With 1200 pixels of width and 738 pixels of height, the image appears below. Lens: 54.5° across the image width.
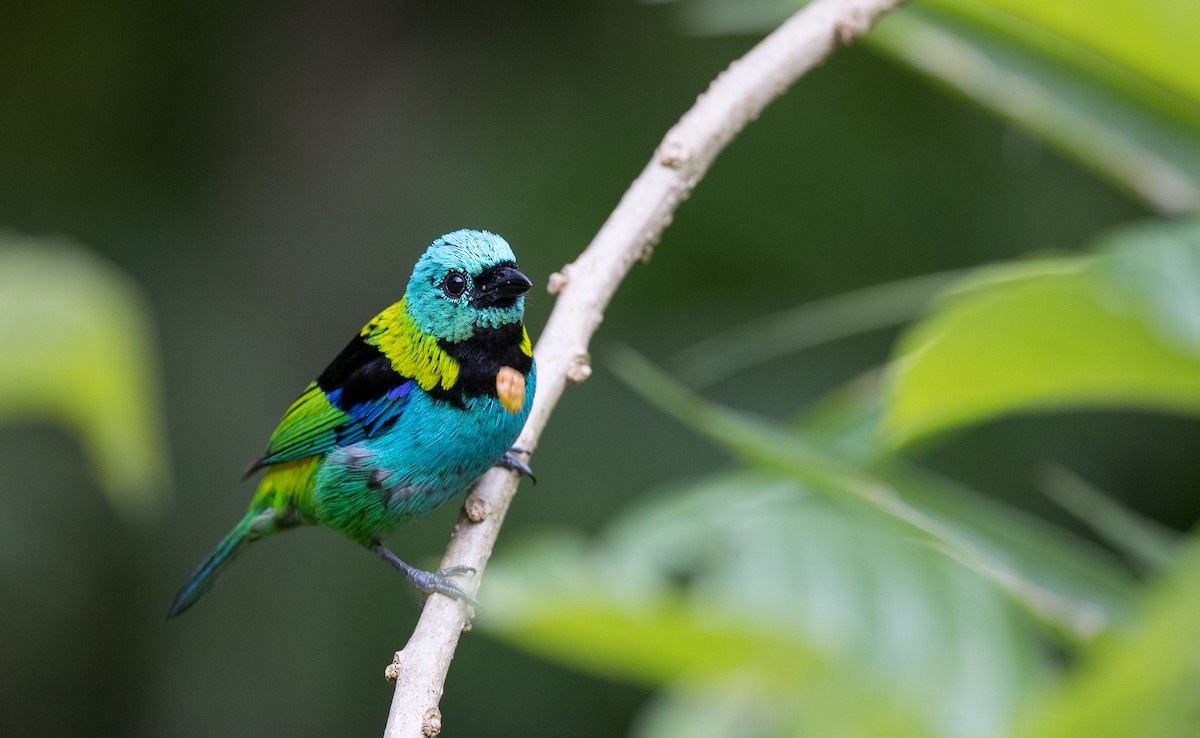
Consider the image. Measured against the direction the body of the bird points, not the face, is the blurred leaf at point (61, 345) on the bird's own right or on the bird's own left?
on the bird's own right

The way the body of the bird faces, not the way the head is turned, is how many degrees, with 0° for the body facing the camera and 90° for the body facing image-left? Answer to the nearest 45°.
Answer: approximately 315°

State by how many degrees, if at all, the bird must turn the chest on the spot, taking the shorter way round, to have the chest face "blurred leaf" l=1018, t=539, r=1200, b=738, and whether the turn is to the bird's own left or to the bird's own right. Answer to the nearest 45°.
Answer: approximately 45° to the bird's own left

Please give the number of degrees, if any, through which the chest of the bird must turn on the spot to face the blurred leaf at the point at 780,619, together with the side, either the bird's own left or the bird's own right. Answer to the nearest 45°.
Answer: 0° — it already faces it
